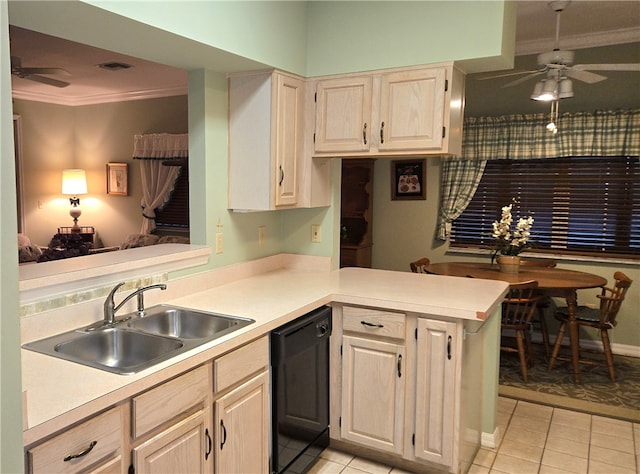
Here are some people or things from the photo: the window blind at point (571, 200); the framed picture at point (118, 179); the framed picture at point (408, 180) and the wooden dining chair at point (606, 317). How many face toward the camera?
3

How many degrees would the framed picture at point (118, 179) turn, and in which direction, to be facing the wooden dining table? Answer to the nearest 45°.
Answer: approximately 45° to its left

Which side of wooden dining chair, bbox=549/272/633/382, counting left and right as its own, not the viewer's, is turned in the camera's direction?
left

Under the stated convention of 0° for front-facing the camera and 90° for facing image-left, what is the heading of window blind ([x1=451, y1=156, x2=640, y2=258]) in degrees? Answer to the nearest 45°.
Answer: approximately 0°

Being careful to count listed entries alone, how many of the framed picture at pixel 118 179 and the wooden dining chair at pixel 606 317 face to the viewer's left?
1

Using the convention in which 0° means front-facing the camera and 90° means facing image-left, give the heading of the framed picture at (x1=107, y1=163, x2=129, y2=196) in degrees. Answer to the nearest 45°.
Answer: approximately 0°

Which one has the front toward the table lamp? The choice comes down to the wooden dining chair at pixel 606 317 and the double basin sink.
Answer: the wooden dining chair

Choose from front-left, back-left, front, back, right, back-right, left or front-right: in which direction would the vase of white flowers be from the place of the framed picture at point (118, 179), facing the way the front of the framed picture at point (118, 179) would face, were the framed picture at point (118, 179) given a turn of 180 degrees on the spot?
back-right

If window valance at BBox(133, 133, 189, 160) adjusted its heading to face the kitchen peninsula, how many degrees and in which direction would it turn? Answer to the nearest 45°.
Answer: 0° — it already faces it

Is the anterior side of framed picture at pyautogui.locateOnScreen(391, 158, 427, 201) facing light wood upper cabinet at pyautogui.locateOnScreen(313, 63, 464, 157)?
yes
